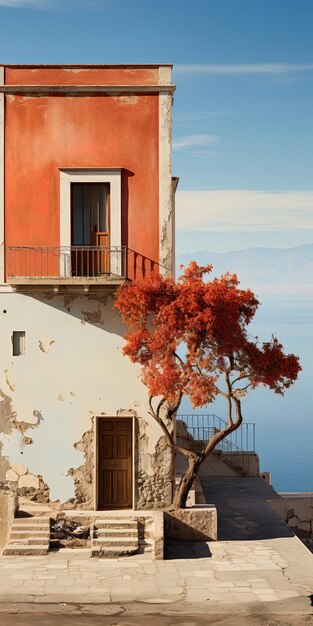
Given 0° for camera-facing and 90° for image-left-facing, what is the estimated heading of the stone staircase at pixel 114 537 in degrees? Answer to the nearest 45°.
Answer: approximately 0°

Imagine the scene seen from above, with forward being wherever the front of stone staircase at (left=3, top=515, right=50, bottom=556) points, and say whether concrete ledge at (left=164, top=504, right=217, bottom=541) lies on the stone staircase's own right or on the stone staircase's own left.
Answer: on the stone staircase's own left

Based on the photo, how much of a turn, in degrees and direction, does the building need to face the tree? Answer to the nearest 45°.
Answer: approximately 45° to its left

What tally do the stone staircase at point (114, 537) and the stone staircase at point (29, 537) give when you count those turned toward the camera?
2

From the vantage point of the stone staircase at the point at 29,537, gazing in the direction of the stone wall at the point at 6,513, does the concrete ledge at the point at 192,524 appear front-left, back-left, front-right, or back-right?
back-right

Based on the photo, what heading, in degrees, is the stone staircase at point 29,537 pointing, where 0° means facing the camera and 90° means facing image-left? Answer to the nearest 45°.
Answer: approximately 0°

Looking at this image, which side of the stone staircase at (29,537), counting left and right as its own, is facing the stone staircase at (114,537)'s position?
left
